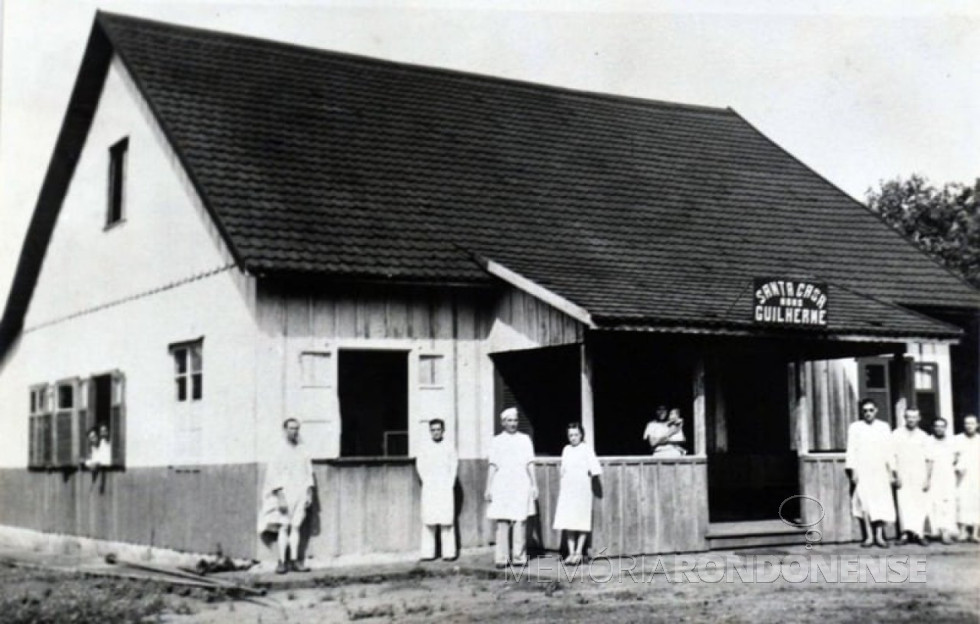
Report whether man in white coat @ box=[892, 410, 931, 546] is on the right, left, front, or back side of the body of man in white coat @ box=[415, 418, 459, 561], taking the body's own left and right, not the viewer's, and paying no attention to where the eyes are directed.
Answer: left

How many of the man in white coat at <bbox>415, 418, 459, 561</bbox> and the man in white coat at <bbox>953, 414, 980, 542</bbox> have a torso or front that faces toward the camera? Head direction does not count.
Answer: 2

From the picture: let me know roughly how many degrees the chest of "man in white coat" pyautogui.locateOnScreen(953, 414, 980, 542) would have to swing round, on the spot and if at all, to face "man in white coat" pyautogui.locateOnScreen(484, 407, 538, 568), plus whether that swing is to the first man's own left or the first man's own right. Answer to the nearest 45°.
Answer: approximately 45° to the first man's own right

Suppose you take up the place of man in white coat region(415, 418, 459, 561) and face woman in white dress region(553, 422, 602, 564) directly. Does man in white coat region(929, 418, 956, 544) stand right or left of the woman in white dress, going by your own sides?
left
